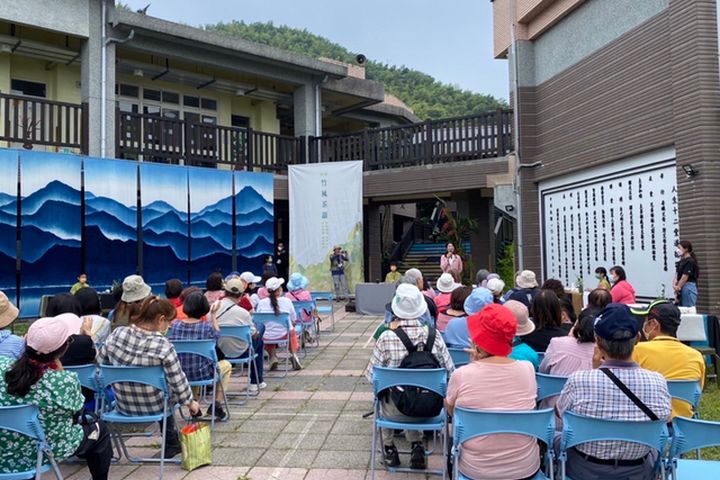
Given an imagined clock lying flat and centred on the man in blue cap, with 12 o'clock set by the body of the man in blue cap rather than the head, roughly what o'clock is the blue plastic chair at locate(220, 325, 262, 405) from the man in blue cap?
The blue plastic chair is roughly at 10 o'clock from the man in blue cap.

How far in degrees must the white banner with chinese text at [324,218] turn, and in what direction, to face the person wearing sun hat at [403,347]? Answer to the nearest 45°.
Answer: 0° — it already faces them

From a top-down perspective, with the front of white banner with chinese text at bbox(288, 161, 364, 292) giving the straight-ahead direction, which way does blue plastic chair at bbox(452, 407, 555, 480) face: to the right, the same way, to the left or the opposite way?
the opposite way

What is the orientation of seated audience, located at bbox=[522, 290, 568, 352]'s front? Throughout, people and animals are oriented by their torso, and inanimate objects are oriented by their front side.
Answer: away from the camera

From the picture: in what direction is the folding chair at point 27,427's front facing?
away from the camera

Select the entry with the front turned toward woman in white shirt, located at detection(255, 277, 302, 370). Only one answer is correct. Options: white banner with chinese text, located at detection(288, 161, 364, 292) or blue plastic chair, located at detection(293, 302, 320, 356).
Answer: the white banner with chinese text

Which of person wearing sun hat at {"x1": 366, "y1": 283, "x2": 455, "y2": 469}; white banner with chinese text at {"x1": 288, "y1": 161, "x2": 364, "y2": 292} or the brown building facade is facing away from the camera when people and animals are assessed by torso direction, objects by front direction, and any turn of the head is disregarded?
the person wearing sun hat

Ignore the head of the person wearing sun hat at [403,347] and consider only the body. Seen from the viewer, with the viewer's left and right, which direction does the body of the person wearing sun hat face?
facing away from the viewer

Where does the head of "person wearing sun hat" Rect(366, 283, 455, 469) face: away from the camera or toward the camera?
away from the camera

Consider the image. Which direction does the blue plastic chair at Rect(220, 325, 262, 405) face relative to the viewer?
away from the camera

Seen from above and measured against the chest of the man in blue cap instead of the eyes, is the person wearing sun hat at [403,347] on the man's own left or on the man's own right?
on the man's own left

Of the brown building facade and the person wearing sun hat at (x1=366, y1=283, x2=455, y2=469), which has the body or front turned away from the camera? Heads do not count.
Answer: the person wearing sun hat

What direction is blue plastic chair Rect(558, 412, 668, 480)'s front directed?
away from the camera

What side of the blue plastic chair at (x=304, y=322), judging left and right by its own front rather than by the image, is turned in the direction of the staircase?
front

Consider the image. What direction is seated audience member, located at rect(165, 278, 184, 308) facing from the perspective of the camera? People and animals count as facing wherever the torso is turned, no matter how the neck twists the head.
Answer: away from the camera

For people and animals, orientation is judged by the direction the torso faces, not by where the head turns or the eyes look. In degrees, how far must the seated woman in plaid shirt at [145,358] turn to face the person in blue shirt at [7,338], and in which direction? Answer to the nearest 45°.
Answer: approximately 135° to their left

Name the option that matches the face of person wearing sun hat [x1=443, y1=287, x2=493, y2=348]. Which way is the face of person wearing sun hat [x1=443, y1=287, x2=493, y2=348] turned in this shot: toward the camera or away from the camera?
away from the camera
